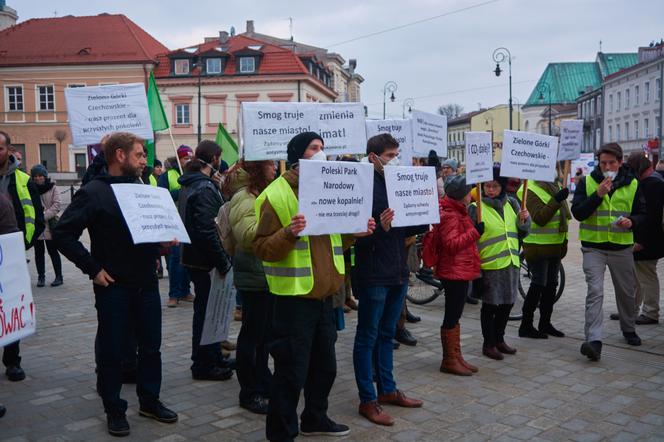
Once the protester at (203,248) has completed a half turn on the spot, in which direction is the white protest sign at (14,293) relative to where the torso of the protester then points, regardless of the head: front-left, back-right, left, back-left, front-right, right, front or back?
front-left

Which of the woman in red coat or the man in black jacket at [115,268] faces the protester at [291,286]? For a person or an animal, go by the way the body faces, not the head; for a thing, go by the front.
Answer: the man in black jacket

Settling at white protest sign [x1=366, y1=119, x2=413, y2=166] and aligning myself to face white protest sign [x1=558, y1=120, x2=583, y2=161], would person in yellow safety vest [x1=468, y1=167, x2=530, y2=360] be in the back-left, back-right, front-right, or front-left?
front-right

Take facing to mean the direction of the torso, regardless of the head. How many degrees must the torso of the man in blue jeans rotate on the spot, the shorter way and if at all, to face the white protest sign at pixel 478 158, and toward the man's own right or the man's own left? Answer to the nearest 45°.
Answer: approximately 90° to the man's own left

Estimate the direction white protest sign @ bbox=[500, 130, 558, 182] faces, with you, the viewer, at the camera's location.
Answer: facing the viewer

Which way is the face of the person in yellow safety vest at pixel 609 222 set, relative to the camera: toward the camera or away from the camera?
toward the camera

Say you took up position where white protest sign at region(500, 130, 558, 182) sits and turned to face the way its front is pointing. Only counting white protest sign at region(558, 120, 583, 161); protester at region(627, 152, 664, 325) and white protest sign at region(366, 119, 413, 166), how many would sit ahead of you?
0

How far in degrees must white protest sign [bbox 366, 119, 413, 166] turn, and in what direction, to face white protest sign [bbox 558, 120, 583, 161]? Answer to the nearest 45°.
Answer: approximately 90° to its left

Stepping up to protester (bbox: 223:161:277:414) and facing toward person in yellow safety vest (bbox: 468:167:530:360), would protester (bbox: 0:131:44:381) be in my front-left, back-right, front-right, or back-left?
back-left

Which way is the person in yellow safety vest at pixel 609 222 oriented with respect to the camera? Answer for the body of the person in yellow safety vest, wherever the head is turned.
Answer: toward the camera

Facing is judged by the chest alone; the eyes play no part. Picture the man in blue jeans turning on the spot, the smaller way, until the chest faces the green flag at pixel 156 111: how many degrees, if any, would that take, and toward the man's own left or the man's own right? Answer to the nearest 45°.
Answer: approximately 180°

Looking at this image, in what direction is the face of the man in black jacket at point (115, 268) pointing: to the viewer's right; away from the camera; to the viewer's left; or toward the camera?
to the viewer's right

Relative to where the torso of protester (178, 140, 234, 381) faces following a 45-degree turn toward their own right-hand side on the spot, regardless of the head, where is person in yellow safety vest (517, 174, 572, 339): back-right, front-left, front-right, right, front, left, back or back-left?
front-left

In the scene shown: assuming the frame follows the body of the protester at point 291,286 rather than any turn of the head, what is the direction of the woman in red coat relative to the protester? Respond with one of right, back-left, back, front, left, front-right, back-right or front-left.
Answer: left

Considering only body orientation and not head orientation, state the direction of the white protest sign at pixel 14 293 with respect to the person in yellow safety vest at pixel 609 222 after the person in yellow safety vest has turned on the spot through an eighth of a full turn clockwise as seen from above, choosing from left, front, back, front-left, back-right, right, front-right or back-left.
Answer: front

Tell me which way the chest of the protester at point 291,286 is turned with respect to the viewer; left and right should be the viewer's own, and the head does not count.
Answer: facing the viewer and to the right of the viewer

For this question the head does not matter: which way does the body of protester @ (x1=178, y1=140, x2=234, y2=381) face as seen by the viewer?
to the viewer's right
